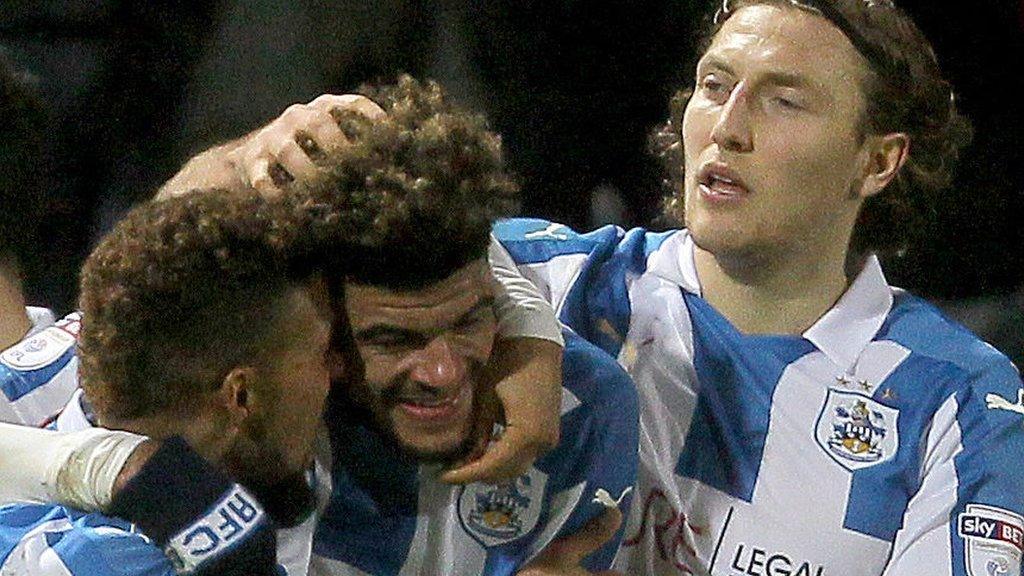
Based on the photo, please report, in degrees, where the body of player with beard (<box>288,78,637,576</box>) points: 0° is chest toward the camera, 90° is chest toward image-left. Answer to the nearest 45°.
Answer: approximately 0°

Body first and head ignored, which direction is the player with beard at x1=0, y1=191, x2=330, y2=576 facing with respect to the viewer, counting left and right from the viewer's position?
facing away from the viewer and to the right of the viewer

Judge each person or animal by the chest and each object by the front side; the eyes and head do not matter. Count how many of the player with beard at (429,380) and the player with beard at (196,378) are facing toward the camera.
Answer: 1

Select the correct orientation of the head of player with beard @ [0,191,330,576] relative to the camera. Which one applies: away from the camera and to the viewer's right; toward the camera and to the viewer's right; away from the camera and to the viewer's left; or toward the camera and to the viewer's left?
away from the camera and to the viewer's right
